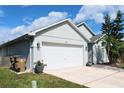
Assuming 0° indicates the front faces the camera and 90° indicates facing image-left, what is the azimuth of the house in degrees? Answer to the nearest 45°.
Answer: approximately 315°

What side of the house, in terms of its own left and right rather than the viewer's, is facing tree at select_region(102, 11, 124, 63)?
left

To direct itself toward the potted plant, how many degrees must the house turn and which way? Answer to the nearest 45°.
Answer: approximately 90° to its right
